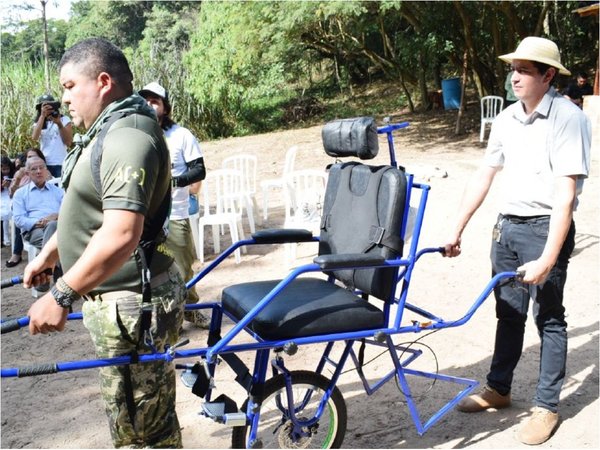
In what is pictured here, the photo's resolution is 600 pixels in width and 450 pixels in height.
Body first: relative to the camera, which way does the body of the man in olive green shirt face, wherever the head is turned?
to the viewer's left

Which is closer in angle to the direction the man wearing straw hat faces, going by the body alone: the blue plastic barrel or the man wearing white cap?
the man wearing white cap

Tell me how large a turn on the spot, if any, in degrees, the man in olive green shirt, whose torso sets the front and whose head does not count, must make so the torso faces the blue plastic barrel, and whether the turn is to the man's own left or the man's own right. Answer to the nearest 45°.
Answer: approximately 135° to the man's own right

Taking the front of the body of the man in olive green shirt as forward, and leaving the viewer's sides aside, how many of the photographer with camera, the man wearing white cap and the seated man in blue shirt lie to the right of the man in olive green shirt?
3

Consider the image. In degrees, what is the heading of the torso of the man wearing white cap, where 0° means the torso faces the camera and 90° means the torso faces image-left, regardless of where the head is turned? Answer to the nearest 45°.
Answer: approximately 45°

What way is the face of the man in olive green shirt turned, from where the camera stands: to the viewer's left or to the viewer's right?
to the viewer's left

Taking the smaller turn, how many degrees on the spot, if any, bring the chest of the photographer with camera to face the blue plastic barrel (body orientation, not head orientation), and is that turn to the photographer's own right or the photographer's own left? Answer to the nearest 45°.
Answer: approximately 135° to the photographer's own left

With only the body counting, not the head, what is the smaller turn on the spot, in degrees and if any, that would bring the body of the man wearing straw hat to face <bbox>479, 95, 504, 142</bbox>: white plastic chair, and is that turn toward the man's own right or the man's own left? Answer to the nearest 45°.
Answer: approximately 135° to the man's own right

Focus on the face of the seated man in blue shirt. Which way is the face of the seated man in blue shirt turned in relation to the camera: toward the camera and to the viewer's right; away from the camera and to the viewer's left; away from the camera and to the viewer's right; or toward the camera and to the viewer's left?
toward the camera and to the viewer's right

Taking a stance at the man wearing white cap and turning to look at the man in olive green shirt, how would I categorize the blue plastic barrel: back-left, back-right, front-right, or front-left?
back-left
